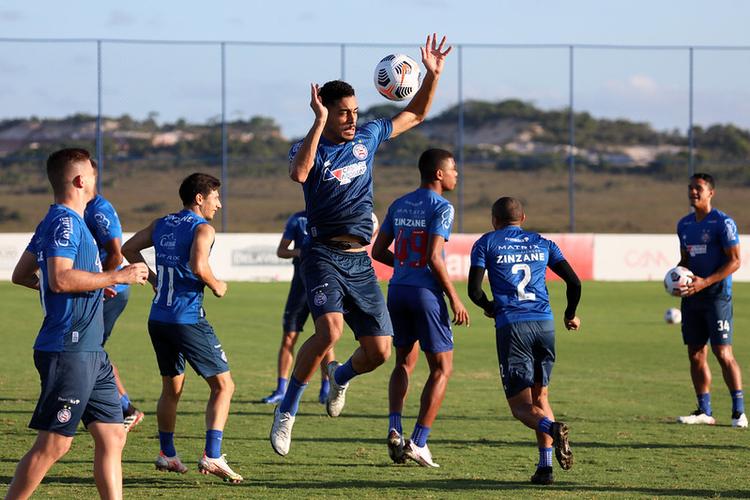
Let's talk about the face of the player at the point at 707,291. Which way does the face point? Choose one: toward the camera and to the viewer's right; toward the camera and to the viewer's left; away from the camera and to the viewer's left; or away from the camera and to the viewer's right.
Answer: toward the camera and to the viewer's left

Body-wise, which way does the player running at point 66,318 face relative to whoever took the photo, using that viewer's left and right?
facing to the right of the viewer

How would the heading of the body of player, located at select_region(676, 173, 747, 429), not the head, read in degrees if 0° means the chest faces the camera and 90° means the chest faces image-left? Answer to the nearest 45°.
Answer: approximately 45°

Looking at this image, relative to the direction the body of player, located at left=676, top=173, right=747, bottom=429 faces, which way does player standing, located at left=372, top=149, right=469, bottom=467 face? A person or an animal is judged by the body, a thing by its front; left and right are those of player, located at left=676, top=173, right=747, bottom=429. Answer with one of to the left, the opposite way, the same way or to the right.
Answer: the opposite way

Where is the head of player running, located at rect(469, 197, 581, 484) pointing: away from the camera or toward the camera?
away from the camera

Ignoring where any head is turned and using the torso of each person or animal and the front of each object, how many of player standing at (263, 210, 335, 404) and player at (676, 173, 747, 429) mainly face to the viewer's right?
0

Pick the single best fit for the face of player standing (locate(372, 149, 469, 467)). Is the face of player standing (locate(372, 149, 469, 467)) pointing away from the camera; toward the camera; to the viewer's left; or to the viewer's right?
to the viewer's right

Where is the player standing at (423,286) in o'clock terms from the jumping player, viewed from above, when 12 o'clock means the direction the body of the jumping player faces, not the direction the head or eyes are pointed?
The player standing is roughly at 9 o'clock from the jumping player.

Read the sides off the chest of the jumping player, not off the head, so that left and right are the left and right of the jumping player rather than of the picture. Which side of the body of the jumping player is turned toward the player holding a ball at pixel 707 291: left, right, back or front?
left

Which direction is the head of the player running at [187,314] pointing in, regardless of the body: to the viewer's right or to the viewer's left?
to the viewer's right

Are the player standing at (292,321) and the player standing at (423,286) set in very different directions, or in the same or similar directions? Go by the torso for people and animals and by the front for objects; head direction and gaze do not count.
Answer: very different directions
